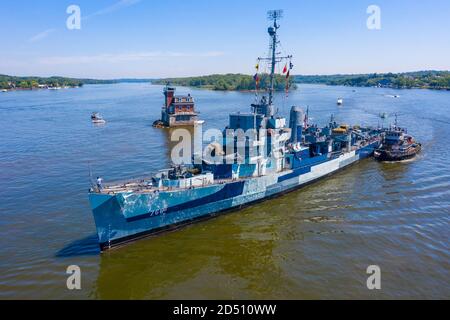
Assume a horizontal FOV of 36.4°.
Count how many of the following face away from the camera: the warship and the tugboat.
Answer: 0

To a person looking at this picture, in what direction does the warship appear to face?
facing the viewer and to the left of the viewer

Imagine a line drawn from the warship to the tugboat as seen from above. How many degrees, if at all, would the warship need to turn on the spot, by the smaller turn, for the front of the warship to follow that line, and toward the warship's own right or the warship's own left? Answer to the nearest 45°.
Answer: approximately 180°

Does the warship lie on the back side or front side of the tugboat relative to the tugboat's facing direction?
on the front side
